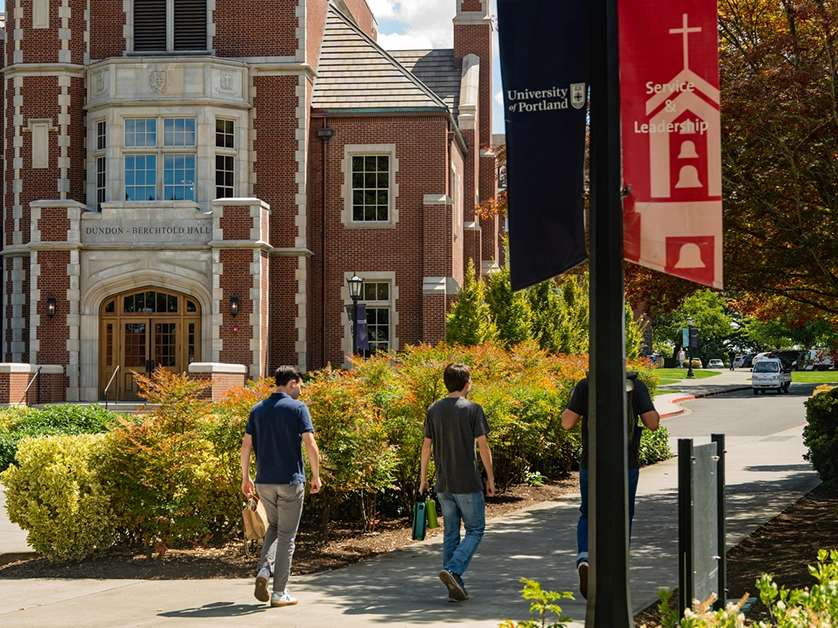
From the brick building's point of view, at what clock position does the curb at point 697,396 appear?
The curb is roughly at 8 o'clock from the brick building.

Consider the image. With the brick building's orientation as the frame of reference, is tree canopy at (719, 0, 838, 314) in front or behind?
in front

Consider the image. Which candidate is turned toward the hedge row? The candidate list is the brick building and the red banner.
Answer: the brick building

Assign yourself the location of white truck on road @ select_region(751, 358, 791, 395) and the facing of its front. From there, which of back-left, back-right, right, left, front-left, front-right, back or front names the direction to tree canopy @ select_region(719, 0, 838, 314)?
front-left

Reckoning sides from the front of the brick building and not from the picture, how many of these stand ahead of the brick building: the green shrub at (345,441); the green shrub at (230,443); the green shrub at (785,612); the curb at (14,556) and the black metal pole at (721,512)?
5

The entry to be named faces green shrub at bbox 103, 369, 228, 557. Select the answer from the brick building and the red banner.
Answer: the brick building

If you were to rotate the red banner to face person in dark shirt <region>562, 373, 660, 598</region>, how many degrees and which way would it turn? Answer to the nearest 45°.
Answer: approximately 180°

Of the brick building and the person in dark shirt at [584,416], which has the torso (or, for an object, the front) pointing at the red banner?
the brick building

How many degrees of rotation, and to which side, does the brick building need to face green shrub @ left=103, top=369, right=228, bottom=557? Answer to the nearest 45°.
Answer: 0° — it already faces it

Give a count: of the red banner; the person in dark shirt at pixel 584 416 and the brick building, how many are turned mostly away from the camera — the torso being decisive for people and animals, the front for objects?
1

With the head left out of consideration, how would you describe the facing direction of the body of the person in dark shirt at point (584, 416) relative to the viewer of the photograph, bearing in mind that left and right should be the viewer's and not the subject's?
facing away from the viewer

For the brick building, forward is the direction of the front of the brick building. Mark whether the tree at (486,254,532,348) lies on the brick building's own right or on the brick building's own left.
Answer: on the brick building's own left

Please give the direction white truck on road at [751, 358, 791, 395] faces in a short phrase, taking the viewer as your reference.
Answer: facing the viewer and to the left of the viewer
